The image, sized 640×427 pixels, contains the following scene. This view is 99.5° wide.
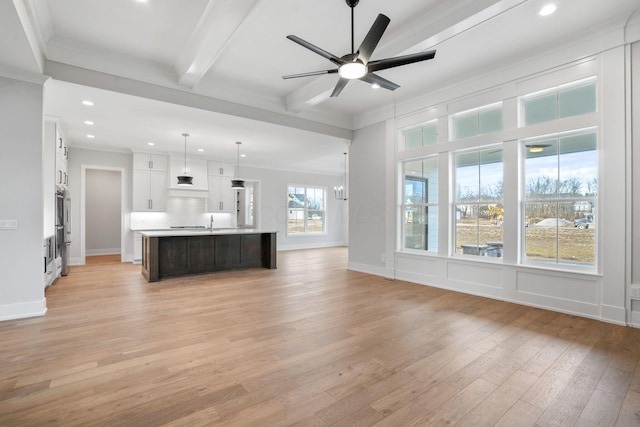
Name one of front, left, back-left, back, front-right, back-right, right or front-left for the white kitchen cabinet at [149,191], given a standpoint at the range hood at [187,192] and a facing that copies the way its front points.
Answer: right

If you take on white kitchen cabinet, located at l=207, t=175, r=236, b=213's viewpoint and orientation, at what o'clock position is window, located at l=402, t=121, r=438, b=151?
The window is roughly at 11 o'clock from the white kitchen cabinet.

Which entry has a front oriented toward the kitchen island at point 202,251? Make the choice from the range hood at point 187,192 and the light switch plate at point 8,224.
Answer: the range hood

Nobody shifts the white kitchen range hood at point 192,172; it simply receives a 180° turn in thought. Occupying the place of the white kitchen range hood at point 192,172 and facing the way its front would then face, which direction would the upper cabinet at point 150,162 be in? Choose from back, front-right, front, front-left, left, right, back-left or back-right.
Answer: left

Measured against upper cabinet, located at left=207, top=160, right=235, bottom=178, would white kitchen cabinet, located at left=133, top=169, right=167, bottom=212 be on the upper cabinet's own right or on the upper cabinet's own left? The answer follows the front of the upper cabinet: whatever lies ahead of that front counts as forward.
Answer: on the upper cabinet's own right

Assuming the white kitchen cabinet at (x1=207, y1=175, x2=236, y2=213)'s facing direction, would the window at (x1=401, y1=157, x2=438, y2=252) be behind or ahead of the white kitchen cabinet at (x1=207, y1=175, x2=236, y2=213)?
ahead

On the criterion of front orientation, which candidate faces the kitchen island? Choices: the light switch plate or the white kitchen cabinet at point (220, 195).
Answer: the white kitchen cabinet

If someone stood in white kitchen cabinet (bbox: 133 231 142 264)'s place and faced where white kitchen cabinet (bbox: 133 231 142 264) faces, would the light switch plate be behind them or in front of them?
in front

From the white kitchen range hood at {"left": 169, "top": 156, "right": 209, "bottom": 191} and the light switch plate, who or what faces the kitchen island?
the white kitchen range hood
